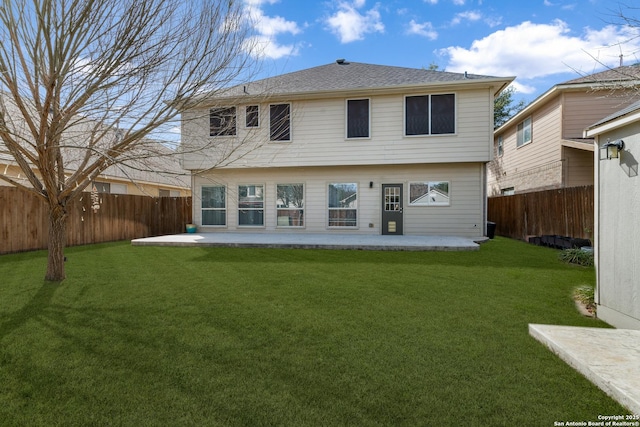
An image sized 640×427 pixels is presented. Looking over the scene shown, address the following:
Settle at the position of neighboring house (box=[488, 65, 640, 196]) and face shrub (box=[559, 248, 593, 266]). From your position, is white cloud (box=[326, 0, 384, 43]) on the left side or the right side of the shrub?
right

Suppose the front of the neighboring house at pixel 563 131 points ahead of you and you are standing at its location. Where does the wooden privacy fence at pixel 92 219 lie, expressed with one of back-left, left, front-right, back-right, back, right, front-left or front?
back-left

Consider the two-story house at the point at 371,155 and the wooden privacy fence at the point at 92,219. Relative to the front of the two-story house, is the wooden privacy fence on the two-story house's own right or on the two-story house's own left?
on the two-story house's own left

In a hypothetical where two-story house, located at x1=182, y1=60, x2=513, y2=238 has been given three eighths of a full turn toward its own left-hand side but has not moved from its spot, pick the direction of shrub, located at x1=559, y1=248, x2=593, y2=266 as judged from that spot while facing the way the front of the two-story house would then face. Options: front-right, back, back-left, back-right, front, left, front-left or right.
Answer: left

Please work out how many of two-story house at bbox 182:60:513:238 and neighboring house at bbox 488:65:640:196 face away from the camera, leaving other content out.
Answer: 2

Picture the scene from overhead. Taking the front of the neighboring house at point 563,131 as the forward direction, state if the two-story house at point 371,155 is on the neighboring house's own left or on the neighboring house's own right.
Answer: on the neighboring house's own left

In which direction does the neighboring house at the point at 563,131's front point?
away from the camera

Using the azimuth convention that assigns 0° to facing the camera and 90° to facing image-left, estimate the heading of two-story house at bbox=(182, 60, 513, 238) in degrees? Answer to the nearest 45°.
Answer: approximately 180°
